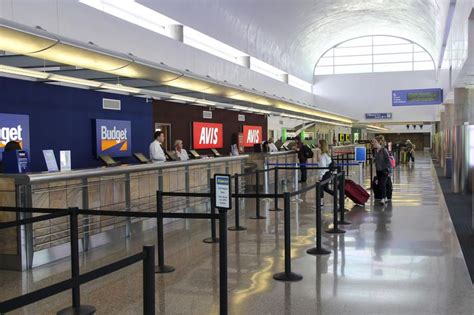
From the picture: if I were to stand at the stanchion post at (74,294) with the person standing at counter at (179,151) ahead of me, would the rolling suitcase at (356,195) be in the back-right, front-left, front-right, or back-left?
front-right

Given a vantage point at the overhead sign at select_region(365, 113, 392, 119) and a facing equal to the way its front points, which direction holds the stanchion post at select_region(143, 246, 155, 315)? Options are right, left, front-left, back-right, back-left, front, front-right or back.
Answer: front

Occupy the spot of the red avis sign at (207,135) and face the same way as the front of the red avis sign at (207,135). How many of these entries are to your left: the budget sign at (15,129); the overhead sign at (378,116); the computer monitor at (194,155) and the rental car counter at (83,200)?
1

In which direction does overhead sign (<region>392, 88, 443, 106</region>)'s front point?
toward the camera

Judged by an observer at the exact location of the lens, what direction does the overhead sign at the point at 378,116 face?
facing the viewer

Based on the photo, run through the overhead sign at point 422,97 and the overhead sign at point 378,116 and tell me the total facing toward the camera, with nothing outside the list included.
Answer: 2

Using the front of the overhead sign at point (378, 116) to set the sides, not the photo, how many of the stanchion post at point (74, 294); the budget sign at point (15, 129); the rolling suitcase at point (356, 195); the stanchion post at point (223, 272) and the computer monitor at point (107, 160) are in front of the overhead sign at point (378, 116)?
5

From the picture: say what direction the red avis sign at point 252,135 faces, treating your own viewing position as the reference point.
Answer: facing the viewer and to the right of the viewer

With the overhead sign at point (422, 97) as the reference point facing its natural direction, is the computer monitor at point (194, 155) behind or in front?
in front

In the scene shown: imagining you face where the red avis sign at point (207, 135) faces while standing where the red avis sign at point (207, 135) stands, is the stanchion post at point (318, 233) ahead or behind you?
ahead

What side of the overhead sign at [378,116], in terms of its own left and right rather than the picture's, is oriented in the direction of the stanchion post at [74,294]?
front

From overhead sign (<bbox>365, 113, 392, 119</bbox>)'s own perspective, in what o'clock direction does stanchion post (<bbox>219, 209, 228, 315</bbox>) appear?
The stanchion post is roughly at 12 o'clock from the overhead sign.
